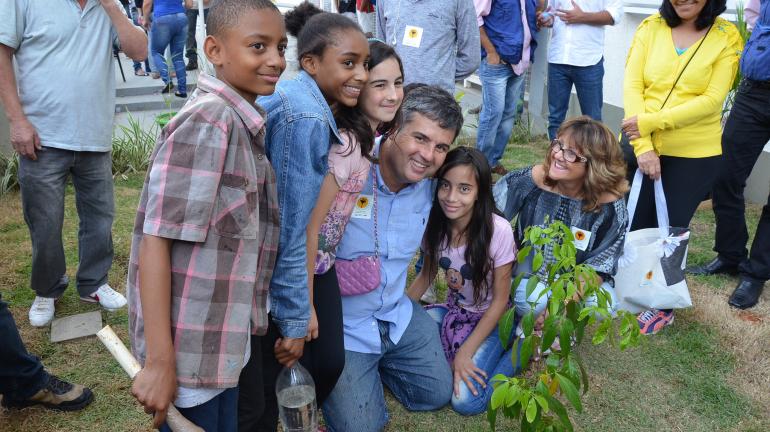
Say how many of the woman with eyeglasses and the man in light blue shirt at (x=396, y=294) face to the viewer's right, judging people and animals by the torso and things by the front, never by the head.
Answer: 0

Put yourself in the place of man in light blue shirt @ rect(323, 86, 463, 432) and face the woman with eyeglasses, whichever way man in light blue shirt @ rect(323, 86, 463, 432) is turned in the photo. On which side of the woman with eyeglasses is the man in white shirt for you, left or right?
left

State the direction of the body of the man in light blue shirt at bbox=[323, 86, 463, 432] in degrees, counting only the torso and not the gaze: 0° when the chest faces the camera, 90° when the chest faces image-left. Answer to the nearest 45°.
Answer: approximately 0°

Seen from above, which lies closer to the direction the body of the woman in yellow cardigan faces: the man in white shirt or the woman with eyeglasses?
the woman with eyeglasses

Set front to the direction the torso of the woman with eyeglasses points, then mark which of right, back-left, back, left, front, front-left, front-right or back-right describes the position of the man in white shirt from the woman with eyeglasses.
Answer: back-right

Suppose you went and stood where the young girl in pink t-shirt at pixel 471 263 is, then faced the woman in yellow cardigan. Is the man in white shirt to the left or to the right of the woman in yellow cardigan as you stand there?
left
